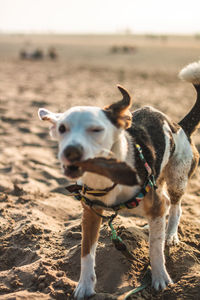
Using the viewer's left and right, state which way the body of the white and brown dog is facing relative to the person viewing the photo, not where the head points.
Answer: facing the viewer and to the left of the viewer
